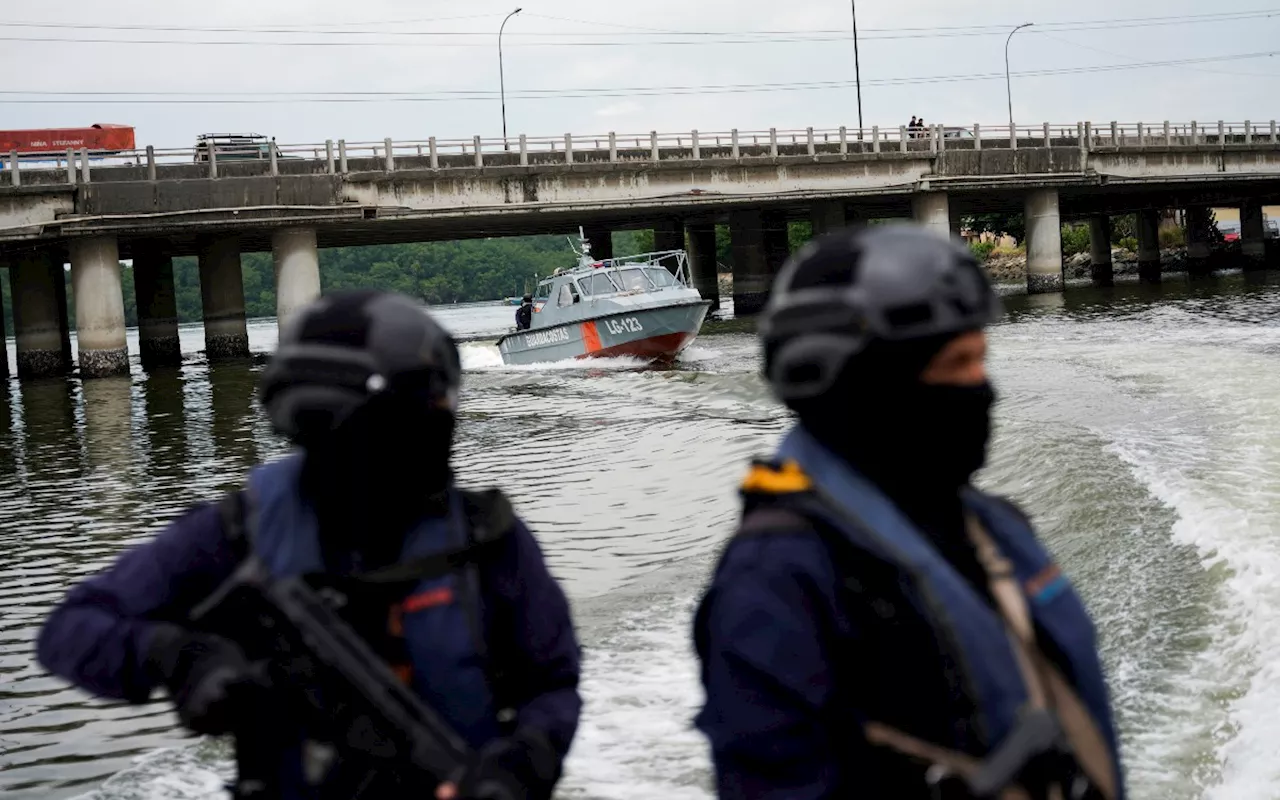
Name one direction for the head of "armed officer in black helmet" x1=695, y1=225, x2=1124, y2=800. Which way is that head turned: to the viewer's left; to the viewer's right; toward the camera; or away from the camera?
to the viewer's right

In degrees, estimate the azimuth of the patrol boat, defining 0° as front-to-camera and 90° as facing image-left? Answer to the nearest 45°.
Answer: approximately 315°
